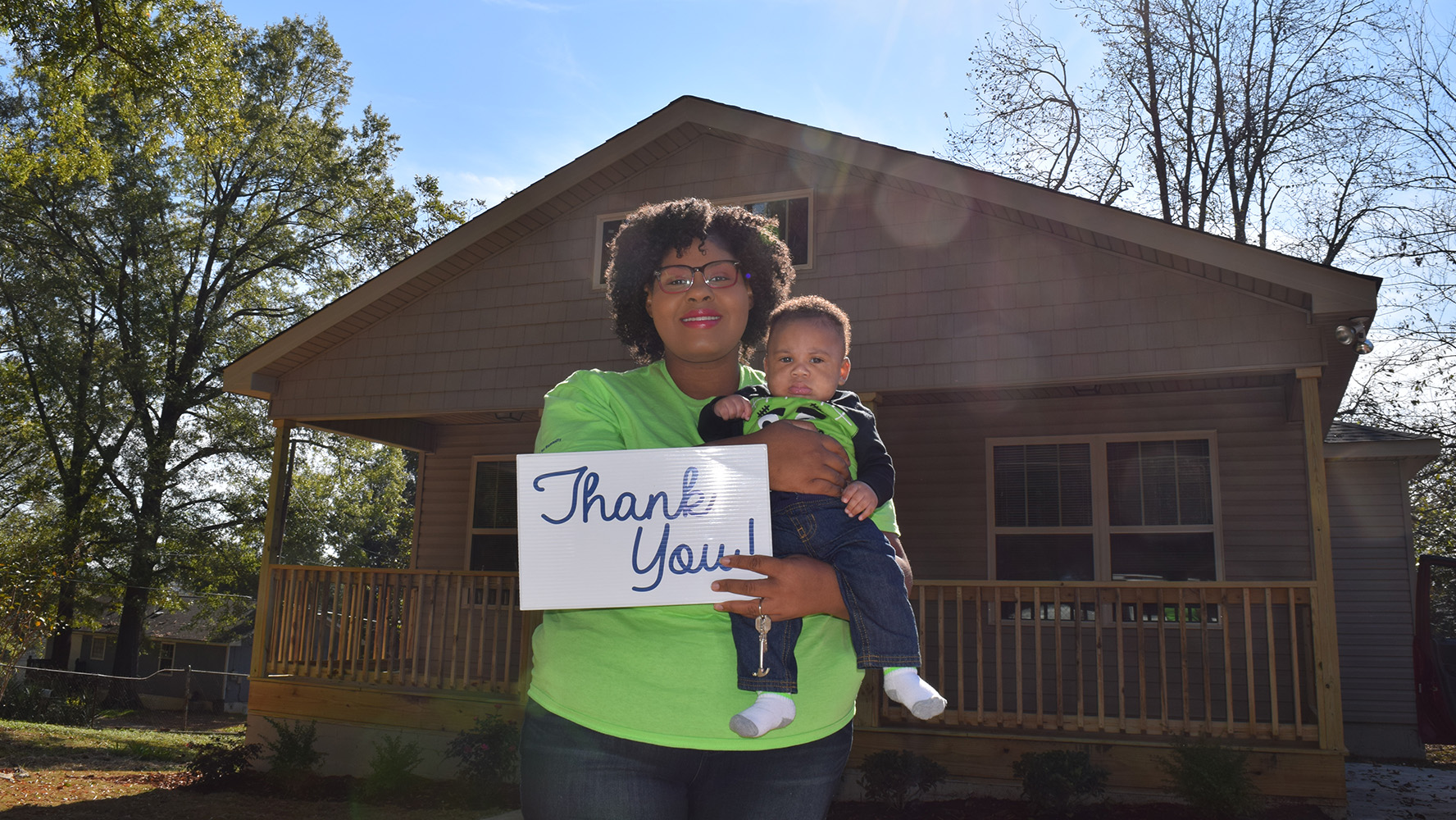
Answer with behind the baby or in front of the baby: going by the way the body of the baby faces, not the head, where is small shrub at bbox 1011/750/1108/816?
behind

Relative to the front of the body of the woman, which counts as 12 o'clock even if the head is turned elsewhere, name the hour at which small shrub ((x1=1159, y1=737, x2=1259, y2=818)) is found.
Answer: The small shrub is roughly at 7 o'clock from the woman.

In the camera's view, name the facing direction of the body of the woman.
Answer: toward the camera

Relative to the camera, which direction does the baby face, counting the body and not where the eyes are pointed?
toward the camera

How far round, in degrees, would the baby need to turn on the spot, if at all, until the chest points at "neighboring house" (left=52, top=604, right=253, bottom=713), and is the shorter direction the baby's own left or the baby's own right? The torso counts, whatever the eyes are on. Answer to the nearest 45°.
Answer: approximately 135° to the baby's own right

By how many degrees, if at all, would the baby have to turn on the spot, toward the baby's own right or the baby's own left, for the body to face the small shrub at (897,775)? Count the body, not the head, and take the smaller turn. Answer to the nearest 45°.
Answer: approximately 180°

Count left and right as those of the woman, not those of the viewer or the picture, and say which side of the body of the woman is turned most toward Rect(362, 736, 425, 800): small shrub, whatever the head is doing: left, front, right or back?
back

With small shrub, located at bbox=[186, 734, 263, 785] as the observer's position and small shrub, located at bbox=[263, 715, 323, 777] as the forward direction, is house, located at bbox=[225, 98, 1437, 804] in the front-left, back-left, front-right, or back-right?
front-left

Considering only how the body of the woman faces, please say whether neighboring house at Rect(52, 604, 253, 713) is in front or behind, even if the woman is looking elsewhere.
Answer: behind

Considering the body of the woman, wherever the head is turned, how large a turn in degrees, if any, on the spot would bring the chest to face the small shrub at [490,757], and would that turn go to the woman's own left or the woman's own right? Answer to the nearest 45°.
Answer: approximately 180°

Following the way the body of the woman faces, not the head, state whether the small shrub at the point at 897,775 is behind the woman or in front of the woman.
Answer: behind

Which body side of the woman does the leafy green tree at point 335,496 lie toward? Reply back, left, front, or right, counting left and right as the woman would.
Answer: back

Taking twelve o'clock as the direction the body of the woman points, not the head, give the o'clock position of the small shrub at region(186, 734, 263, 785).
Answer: The small shrub is roughly at 5 o'clock from the woman.
